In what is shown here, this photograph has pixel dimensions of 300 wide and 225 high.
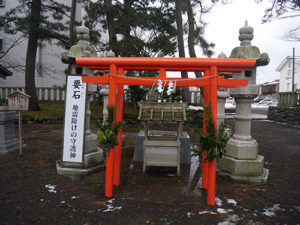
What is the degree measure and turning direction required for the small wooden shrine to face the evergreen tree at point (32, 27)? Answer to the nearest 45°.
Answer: approximately 135° to its right

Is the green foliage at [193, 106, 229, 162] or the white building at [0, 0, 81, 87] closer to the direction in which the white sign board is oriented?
the green foliage

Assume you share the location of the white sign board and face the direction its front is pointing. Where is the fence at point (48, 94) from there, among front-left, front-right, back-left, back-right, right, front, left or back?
back

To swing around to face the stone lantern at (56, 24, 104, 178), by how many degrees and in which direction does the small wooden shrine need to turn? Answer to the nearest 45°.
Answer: approximately 90° to its right

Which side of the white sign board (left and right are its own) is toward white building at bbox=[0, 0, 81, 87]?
back

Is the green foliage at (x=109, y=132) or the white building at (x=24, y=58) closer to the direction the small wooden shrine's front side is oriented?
the green foliage

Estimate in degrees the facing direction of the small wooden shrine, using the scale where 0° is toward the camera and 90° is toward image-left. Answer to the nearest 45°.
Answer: approximately 0°

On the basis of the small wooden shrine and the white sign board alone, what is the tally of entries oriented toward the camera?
2

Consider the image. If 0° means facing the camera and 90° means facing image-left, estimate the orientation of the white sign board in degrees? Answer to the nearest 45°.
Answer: approximately 0°
